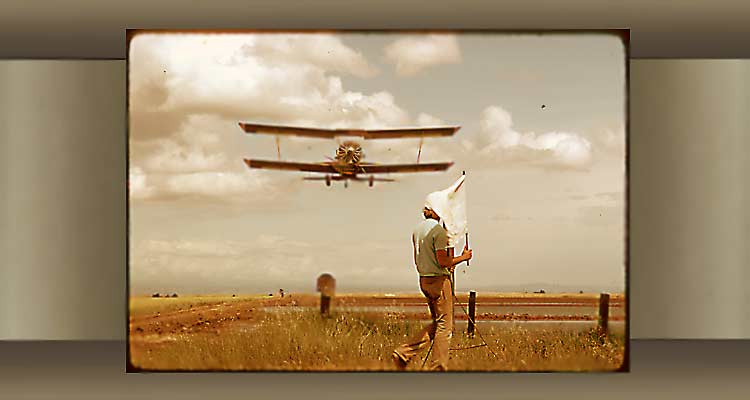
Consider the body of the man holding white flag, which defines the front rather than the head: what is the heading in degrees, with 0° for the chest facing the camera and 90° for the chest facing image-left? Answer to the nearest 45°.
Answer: approximately 225°

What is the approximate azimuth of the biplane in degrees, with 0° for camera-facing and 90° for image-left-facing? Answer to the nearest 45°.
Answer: approximately 0°
